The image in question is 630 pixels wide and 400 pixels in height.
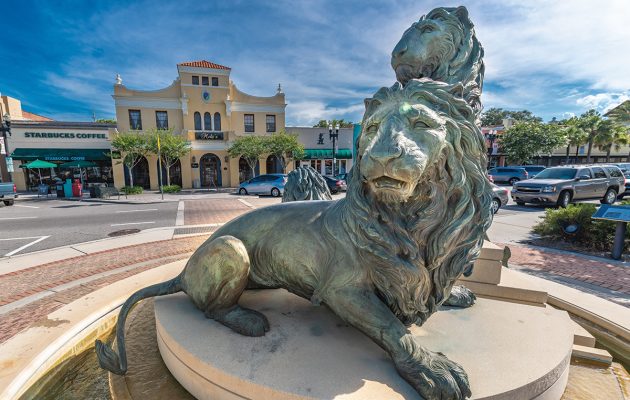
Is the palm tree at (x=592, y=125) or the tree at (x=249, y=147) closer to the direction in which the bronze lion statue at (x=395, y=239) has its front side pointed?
the palm tree

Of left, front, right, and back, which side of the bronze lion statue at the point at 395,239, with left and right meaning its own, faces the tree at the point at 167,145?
back

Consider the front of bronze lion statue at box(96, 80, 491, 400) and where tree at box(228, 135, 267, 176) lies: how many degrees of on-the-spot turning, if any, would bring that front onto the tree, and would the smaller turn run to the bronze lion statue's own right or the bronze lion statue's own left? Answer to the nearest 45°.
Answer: approximately 135° to the bronze lion statue's own left

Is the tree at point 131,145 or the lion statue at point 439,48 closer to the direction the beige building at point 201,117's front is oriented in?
the lion statue

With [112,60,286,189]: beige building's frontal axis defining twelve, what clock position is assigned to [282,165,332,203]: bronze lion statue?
The bronze lion statue is roughly at 12 o'clock from the beige building.

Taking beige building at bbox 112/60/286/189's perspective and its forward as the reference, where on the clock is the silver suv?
The silver suv is roughly at 11 o'clock from the beige building.

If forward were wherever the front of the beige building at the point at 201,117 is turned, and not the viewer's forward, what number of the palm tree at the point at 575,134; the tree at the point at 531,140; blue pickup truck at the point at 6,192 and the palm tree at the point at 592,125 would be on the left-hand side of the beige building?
3

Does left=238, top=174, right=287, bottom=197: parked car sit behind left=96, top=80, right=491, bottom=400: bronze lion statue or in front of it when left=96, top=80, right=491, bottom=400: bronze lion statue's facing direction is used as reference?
behind

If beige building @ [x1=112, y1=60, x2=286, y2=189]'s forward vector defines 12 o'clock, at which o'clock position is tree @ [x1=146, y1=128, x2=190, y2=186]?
The tree is roughly at 1 o'clock from the beige building.

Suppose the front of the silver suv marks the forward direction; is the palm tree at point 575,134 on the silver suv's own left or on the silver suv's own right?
on the silver suv's own right

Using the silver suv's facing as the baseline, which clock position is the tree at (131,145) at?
The tree is roughly at 1 o'clock from the silver suv.

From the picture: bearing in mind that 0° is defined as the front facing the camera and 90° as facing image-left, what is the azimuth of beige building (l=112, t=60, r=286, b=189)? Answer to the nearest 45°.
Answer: approximately 0°

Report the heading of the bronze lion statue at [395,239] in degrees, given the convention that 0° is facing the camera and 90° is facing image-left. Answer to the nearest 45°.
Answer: approximately 315°

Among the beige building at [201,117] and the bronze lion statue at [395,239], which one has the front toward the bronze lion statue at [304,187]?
the beige building
